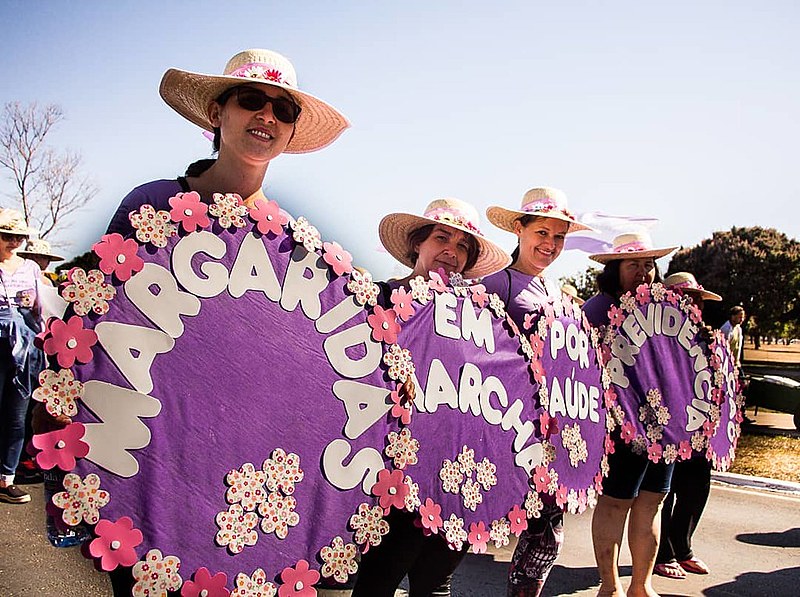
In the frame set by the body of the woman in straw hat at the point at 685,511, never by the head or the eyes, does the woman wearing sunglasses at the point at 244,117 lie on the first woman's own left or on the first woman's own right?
on the first woman's own right

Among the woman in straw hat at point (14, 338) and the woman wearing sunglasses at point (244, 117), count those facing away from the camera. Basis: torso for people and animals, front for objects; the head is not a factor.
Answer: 0

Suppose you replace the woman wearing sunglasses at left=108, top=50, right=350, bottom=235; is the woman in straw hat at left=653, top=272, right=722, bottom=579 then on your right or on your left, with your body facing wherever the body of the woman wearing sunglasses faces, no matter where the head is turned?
on your left

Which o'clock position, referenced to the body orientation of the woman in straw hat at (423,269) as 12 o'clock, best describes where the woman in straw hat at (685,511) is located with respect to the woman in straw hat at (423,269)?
the woman in straw hat at (685,511) is roughly at 9 o'clock from the woman in straw hat at (423,269).

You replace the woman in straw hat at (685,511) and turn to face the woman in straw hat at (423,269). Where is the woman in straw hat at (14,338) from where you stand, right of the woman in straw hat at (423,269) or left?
right

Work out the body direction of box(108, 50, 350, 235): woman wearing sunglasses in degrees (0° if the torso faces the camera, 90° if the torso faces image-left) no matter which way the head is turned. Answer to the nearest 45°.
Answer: approximately 315°
